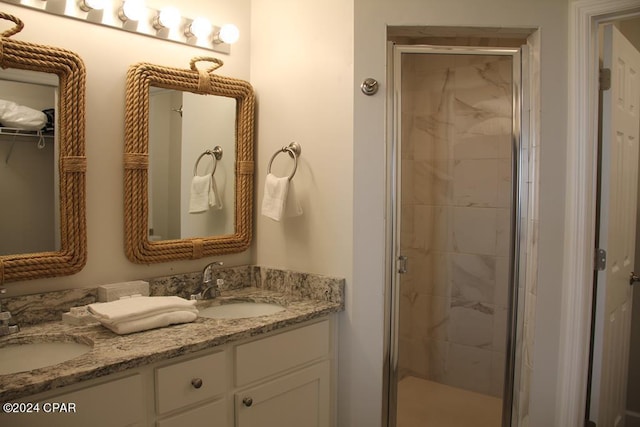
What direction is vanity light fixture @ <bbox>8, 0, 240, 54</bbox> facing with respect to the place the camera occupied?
facing the viewer and to the right of the viewer

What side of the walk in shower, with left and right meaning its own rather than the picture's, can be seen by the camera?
front

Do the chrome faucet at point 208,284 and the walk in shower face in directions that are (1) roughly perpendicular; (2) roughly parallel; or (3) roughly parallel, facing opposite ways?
roughly perpendicular

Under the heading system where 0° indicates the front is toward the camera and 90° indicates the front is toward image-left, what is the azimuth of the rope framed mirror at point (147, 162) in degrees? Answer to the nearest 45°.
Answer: approximately 315°

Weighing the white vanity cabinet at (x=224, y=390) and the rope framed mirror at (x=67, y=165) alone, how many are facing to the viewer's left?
0

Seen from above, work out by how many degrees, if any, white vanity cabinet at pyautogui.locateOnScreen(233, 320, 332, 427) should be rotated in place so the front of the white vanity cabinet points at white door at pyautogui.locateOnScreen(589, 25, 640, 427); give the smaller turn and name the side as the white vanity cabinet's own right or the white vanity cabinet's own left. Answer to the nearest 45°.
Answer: approximately 45° to the white vanity cabinet's own left
